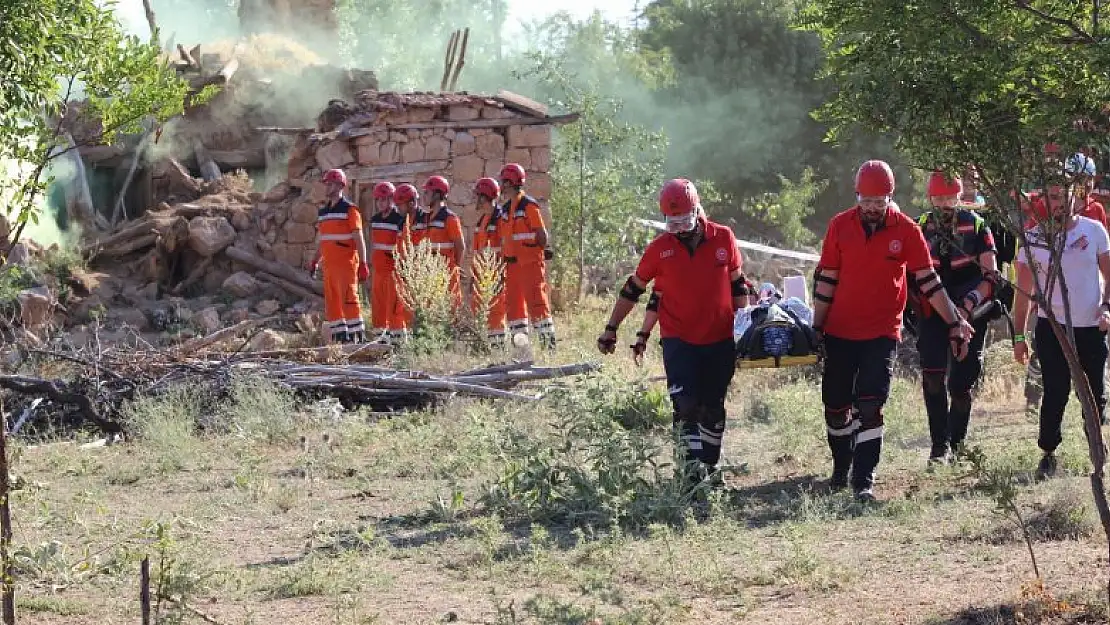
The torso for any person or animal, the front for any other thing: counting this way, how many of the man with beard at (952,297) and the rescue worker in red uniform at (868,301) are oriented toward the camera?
2

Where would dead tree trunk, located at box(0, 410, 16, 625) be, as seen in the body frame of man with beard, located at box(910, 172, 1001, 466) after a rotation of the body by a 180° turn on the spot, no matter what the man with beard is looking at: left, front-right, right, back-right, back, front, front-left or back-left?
back-left

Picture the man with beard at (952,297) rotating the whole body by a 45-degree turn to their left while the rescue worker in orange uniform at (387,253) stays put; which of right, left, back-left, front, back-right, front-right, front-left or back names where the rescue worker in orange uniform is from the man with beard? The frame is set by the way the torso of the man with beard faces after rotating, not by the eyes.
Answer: back

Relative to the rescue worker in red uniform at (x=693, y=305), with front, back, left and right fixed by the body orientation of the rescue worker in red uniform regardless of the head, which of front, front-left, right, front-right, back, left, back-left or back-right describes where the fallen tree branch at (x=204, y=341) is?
back-right

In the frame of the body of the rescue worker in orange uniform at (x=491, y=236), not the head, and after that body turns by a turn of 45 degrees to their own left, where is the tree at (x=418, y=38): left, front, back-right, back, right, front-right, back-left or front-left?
back

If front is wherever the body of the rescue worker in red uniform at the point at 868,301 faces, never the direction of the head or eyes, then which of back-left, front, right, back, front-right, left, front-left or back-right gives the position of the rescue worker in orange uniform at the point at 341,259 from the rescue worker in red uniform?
back-right

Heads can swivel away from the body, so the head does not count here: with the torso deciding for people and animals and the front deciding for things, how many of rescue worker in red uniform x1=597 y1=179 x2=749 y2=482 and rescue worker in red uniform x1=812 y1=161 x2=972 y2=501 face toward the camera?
2

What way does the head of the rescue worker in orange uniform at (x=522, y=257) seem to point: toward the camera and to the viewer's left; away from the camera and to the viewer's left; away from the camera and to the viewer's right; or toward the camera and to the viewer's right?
toward the camera and to the viewer's left

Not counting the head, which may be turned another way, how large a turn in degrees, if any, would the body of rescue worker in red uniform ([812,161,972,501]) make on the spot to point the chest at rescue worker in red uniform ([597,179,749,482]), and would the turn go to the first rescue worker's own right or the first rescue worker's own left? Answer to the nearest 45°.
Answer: approximately 90° to the first rescue worker's own right

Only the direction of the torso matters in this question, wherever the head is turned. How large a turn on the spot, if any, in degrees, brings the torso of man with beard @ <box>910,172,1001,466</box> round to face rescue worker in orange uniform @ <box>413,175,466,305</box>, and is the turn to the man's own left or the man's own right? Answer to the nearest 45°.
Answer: approximately 135° to the man's own right

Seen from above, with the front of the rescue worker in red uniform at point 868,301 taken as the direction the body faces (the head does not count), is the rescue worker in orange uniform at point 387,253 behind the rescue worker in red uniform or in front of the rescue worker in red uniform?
behind

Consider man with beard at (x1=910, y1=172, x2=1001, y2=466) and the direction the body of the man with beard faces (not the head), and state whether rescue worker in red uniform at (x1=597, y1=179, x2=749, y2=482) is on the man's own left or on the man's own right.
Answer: on the man's own right
